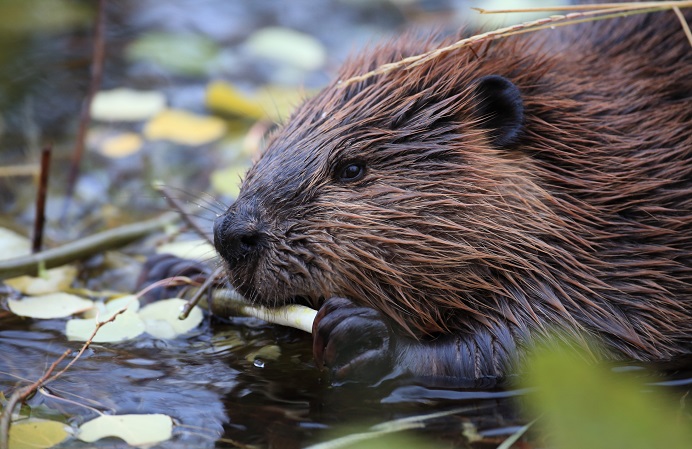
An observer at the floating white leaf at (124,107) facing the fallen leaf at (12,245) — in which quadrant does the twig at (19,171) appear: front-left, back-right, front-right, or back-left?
front-right

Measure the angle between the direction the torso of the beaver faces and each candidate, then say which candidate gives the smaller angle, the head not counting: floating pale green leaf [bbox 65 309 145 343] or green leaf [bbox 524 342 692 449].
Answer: the floating pale green leaf

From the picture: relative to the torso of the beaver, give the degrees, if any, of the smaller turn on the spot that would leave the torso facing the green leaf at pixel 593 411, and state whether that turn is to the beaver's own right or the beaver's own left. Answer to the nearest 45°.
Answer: approximately 90° to the beaver's own left

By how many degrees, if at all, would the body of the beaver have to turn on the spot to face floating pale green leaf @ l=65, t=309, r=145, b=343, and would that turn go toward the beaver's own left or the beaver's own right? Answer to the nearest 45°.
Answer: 0° — it already faces it

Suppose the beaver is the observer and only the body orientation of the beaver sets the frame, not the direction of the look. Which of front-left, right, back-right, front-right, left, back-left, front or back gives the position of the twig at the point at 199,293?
front

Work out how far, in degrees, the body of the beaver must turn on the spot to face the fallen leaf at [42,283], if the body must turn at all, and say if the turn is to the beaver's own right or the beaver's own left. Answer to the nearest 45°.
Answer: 0° — it already faces it

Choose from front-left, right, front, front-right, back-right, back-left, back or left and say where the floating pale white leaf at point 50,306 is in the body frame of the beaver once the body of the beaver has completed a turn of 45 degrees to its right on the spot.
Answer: front-left

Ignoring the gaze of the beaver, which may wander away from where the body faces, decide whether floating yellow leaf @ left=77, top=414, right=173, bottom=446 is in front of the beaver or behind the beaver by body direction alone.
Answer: in front

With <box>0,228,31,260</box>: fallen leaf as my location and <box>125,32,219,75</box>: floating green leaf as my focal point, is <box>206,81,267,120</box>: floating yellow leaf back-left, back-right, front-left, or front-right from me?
front-right

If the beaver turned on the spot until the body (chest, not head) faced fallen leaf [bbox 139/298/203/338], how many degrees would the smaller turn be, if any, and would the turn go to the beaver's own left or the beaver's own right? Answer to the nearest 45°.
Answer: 0° — it already faces it

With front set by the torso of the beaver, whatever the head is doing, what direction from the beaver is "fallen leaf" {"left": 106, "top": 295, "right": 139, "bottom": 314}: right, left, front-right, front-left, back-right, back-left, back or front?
front

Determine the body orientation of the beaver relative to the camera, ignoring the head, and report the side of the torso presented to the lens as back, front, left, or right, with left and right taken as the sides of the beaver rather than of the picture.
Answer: left
